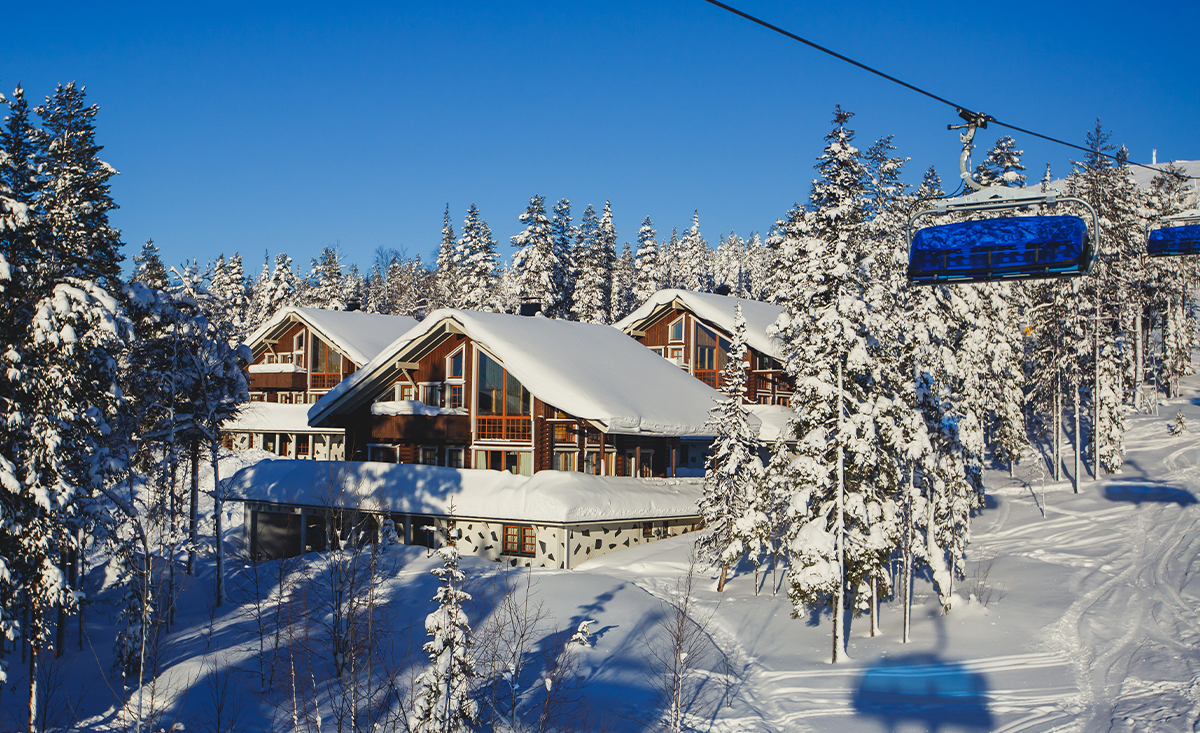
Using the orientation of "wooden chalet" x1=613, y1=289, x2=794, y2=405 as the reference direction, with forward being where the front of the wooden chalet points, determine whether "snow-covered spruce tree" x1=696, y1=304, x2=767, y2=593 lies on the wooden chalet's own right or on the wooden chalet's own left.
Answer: on the wooden chalet's own left

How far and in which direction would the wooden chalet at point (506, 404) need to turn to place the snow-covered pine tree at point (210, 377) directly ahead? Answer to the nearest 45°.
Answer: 0° — it already faces it

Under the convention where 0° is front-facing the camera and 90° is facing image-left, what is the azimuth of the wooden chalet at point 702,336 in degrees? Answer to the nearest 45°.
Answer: approximately 45°

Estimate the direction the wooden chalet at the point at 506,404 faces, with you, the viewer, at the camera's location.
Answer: facing the viewer and to the left of the viewer

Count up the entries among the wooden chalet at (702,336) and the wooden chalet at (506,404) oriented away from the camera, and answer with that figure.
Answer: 0

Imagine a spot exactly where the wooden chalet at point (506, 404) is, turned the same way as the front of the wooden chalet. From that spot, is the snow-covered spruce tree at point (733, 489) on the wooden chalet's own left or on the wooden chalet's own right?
on the wooden chalet's own left

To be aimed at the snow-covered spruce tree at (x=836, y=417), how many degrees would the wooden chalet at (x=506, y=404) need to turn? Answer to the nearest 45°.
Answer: approximately 90° to its left

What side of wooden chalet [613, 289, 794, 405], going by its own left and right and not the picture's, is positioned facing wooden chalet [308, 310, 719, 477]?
front

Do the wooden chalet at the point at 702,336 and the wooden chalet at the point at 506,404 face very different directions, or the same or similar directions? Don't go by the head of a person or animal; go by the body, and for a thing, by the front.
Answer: same or similar directions

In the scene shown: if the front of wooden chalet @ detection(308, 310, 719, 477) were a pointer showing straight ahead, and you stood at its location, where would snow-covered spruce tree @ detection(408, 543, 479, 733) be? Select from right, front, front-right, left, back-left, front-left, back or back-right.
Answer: front-left

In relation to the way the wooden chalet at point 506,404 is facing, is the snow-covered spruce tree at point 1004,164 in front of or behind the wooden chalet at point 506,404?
behind

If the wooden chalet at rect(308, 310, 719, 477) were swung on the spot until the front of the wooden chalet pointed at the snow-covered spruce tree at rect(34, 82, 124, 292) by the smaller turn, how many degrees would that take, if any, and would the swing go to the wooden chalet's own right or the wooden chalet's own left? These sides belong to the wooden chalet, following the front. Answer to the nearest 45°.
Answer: approximately 45° to the wooden chalet's own right

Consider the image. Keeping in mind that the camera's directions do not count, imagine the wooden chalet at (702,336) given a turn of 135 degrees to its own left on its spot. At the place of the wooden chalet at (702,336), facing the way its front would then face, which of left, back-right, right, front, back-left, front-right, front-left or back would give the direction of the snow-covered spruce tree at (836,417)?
right

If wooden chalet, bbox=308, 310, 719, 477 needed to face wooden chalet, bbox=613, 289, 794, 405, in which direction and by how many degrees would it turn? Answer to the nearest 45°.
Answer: approximately 180°
